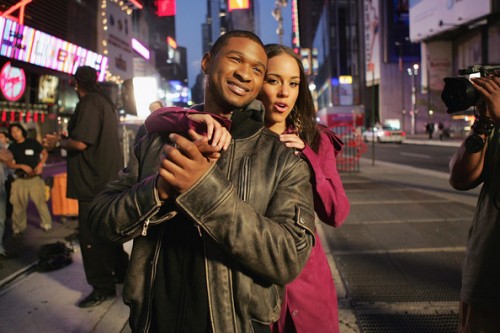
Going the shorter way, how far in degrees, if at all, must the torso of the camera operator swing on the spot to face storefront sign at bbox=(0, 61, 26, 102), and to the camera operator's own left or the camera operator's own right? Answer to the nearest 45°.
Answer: approximately 45° to the camera operator's own right

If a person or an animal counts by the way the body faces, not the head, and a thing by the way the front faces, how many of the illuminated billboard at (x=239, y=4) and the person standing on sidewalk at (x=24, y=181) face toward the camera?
2

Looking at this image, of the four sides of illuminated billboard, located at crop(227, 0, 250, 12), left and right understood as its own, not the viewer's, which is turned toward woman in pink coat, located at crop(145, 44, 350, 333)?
front

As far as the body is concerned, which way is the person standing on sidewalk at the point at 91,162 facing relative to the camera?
to the viewer's left

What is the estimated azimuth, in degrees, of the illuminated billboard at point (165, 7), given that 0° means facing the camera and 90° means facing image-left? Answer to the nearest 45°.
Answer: approximately 0°

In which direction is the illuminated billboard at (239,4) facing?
toward the camera

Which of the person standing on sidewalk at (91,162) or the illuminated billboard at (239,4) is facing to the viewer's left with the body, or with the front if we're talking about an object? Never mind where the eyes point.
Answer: the person standing on sidewalk

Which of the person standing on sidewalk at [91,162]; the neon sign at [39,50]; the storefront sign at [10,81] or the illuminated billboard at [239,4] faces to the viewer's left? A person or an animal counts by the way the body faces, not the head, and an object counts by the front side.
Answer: the person standing on sidewalk

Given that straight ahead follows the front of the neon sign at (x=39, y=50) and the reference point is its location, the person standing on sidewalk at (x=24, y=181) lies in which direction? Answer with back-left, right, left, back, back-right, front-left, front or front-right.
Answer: front-right
